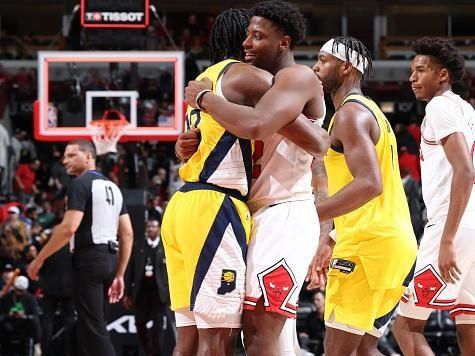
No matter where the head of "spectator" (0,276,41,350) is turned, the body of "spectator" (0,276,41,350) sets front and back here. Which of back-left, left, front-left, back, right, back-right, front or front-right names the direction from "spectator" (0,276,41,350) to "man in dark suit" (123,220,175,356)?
front-left

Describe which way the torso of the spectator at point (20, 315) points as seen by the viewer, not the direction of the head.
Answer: toward the camera

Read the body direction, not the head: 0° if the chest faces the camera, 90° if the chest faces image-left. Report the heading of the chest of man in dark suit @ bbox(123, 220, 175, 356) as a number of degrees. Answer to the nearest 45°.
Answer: approximately 0°

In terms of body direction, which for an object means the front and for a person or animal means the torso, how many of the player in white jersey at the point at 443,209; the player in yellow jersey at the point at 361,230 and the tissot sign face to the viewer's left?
2

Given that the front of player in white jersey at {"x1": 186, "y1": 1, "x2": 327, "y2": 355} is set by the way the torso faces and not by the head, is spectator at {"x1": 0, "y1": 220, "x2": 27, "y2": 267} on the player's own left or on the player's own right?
on the player's own right

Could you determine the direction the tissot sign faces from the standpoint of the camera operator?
facing the viewer

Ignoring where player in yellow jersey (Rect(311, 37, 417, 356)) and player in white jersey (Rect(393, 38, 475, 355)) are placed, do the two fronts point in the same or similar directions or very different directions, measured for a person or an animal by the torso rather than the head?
same or similar directions

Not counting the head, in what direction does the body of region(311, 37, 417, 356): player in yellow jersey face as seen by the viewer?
to the viewer's left

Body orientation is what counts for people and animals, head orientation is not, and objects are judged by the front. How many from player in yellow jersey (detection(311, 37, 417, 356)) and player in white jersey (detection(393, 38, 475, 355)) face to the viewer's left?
2

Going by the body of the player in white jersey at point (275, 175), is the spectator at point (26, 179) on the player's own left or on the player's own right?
on the player's own right

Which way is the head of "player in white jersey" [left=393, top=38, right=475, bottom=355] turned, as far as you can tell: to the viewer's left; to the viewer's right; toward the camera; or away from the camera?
to the viewer's left

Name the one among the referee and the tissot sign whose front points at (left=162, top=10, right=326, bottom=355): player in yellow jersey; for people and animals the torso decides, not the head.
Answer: the tissot sign
